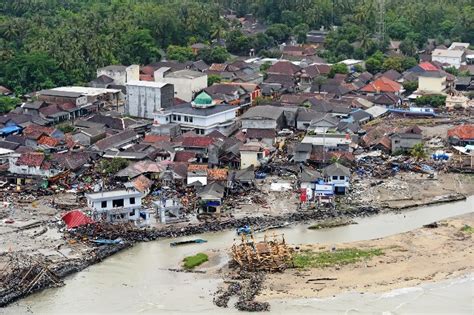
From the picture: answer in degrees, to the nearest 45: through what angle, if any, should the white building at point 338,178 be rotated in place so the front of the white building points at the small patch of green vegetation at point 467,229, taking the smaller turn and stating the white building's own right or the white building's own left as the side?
approximately 45° to the white building's own left

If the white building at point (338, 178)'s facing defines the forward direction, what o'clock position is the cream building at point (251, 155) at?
the cream building at point (251, 155) is roughly at 4 o'clock from the white building at point (338, 178).

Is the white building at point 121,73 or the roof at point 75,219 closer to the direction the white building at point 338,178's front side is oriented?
the roof

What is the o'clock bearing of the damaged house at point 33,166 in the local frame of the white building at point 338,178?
The damaged house is roughly at 3 o'clock from the white building.

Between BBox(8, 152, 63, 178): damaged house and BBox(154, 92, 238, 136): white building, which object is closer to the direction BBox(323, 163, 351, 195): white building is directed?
the damaged house

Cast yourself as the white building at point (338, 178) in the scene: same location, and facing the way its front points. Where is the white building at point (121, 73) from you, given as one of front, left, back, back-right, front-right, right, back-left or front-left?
back-right

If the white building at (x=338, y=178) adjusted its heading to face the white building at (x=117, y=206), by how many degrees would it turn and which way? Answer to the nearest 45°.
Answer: approximately 45° to its right

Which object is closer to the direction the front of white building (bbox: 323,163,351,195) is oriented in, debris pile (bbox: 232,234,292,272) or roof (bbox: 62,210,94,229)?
the debris pile

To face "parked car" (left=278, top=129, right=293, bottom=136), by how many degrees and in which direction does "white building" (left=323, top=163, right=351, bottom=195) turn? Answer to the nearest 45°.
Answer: approximately 180°

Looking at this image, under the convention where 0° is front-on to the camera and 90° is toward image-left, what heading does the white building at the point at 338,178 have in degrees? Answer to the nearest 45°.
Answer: approximately 0°

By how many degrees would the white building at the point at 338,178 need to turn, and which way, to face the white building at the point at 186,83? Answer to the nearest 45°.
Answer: approximately 135° to its right
